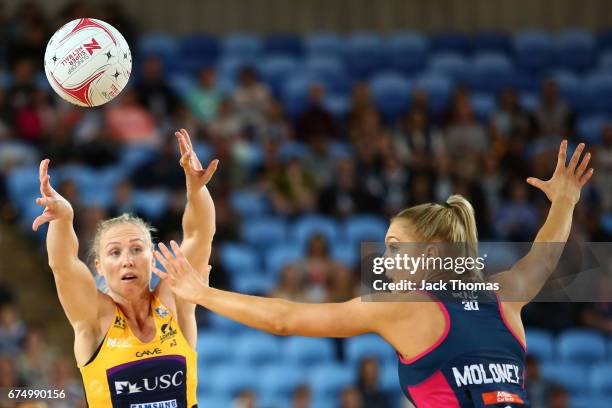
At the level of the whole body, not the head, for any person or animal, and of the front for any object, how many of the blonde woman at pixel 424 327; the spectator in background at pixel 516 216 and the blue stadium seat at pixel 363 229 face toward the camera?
2

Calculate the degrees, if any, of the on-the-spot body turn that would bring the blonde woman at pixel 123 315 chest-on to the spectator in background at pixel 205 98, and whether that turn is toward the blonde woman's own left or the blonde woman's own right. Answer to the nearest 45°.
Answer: approximately 180°

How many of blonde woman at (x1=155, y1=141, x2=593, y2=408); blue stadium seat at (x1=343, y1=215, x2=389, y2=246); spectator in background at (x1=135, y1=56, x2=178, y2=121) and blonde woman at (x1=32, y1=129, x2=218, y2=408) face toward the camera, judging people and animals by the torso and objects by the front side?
3

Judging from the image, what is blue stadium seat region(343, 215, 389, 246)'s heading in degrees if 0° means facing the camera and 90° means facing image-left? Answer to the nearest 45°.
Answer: approximately 0°

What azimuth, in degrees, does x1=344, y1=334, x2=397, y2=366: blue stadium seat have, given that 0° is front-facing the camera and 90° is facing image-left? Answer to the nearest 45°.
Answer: approximately 0°

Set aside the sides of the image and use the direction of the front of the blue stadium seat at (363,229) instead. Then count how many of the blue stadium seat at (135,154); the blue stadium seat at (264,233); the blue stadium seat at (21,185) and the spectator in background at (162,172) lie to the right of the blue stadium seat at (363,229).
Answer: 4

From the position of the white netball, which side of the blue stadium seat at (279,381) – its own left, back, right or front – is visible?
front
